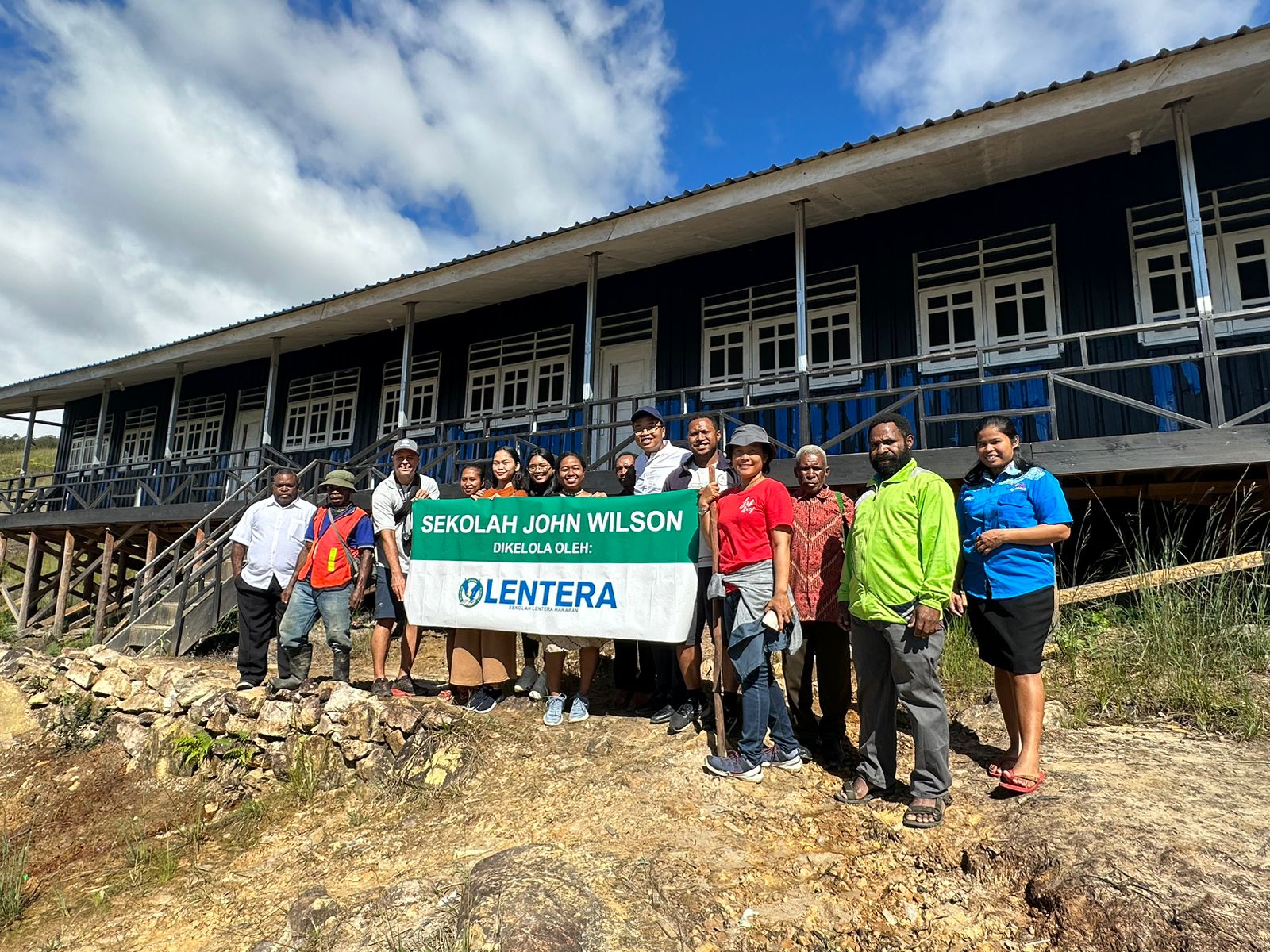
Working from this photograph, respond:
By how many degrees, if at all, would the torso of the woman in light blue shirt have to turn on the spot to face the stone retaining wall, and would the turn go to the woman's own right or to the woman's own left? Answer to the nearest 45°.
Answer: approximately 45° to the woman's own right

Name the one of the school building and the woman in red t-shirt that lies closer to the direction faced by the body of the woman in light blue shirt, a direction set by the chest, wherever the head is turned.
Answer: the woman in red t-shirt

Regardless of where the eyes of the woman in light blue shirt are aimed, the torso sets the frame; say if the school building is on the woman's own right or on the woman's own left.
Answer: on the woman's own right

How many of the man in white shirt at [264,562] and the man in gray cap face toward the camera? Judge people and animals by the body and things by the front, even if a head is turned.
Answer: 2
